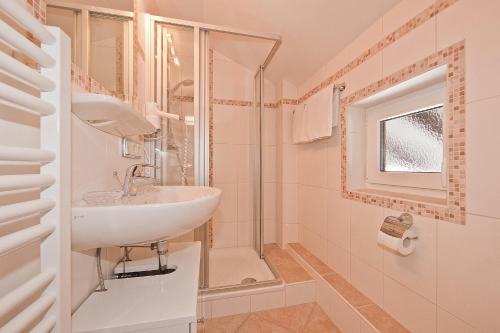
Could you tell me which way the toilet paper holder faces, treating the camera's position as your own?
facing the viewer and to the left of the viewer

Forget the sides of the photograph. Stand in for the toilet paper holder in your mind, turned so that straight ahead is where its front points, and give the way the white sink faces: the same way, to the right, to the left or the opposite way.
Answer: the opposite way

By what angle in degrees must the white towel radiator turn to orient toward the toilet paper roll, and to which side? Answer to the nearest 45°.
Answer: approximately 45° to its left

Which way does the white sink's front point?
to the viewer's right

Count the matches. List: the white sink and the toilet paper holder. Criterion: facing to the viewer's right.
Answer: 1

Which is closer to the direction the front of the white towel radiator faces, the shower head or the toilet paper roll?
the toilet paper roll

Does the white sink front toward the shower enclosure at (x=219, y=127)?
no

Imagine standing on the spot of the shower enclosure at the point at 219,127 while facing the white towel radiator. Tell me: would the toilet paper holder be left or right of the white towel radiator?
left

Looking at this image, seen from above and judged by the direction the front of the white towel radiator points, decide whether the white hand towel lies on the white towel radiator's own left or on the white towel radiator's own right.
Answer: on the white towel radiator's own left

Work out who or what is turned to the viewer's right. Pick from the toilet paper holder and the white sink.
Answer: the white sink

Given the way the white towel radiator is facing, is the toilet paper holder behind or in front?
in front

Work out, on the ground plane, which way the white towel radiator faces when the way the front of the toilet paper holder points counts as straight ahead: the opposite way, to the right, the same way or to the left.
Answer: the opposite way

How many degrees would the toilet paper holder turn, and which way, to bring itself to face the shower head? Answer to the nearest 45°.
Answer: approximately 45° to its right

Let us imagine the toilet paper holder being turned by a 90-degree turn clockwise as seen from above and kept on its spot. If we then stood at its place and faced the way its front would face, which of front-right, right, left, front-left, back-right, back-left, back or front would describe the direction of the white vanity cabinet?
left

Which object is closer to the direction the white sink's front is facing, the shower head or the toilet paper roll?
the toilet paper roll

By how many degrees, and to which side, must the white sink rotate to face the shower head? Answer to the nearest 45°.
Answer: approximately 90° to its left

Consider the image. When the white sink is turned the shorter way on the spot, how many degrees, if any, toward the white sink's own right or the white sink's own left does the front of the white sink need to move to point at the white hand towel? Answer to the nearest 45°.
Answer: approximately 45° to the white sink's own left

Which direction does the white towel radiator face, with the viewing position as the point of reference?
facing the viewer and to the right of the viewer
